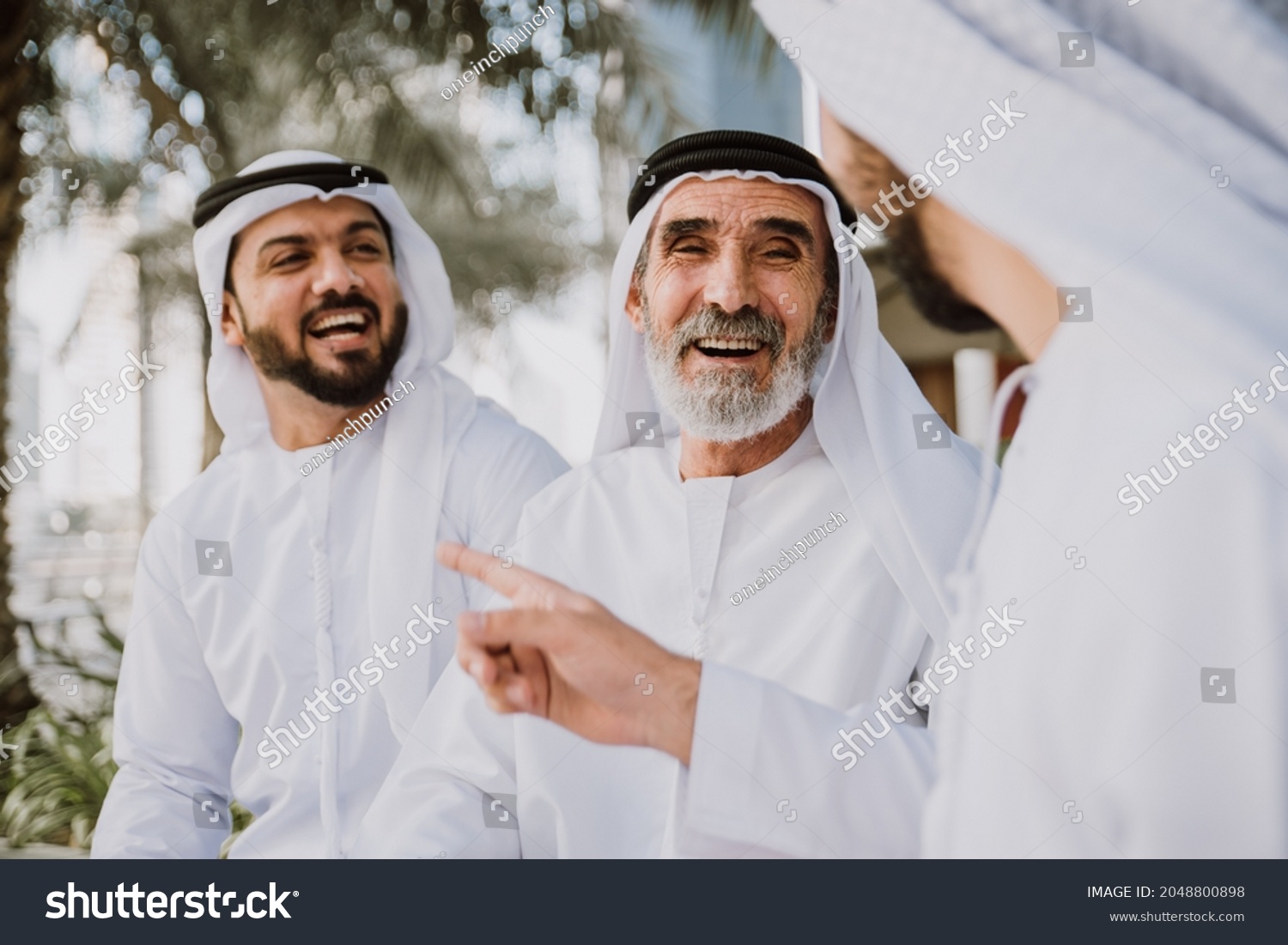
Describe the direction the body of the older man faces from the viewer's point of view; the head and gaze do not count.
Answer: toward the camera

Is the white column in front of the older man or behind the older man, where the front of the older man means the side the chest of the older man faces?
behind
